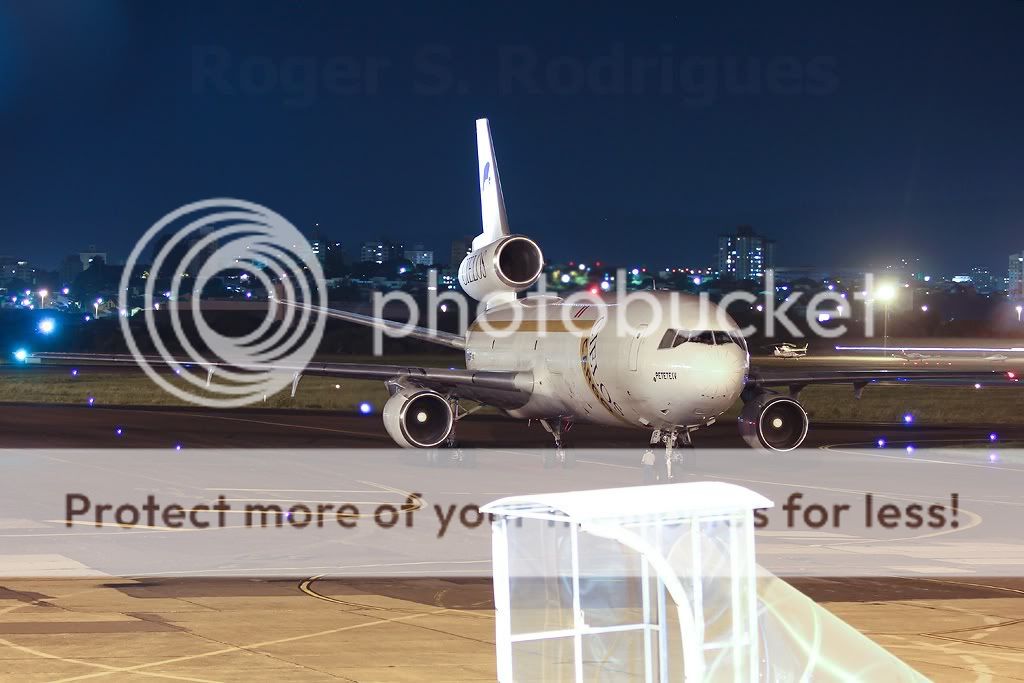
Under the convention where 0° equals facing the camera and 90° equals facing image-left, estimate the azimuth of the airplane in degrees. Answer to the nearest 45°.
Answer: approximately 315°
